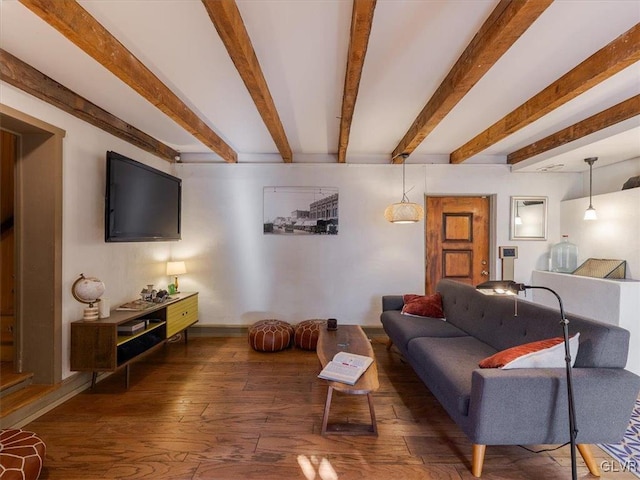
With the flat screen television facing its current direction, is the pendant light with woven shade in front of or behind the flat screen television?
in front

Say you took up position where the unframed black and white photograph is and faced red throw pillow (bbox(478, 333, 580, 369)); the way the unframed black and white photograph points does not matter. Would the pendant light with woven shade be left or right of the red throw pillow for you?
left

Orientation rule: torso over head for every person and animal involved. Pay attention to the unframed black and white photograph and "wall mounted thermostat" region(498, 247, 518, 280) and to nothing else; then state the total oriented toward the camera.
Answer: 2

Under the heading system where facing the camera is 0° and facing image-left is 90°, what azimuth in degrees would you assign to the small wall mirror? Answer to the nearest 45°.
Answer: approximately 0°

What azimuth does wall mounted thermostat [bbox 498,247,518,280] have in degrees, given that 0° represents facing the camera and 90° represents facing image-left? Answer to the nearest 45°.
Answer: approximately 0°

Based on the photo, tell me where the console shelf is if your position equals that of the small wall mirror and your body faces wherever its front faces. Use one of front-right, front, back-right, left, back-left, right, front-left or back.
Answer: front-right

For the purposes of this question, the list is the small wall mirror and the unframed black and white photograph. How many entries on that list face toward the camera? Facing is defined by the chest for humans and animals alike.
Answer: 2

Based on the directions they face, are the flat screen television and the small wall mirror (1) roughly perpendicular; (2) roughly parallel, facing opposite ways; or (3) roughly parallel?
roughly perpendicular

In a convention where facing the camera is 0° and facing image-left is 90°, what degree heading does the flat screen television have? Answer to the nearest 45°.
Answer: approximately 315°

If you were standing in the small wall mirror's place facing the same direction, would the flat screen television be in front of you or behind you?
in front
